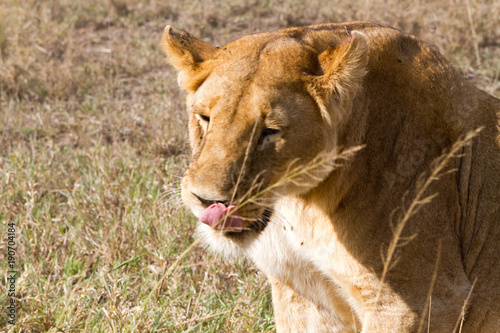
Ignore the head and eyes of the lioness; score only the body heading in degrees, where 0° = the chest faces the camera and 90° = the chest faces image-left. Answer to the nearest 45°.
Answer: approximately 45°
